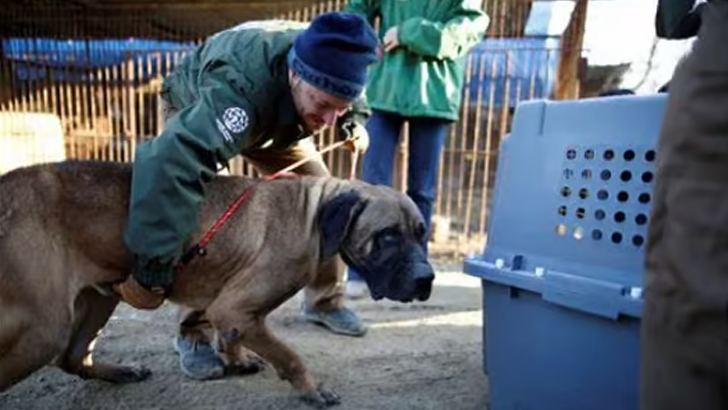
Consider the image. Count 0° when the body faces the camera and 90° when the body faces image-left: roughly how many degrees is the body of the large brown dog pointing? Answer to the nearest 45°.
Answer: approximately 270°

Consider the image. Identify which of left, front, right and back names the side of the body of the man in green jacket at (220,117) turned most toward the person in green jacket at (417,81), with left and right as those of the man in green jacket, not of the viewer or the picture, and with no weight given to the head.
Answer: left

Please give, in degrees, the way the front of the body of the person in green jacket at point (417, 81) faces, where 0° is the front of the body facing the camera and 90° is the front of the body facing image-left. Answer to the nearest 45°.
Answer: approximately 45°

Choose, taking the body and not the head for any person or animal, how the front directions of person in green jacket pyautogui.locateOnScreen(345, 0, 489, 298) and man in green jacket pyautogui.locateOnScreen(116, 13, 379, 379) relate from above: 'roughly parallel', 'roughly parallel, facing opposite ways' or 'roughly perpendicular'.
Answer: roughly perpendicular

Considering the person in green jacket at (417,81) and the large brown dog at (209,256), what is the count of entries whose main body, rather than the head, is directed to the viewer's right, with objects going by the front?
1

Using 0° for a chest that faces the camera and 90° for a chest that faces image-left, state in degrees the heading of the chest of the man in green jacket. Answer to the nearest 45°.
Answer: approximately 315°

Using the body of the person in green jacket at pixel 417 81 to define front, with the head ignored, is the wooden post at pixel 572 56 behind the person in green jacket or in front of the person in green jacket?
behind

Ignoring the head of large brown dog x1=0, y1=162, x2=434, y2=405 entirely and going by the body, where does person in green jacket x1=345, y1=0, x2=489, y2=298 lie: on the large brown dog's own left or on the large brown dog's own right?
on the large brown dog's own left
